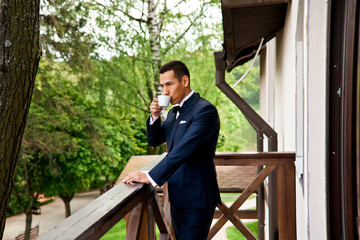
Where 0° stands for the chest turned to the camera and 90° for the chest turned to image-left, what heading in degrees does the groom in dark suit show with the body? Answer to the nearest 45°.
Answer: approximately 45°
